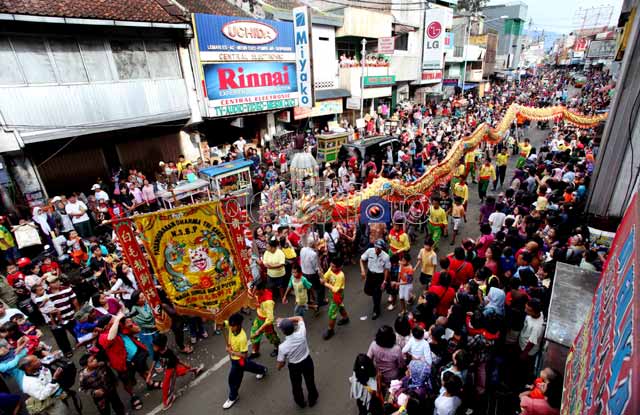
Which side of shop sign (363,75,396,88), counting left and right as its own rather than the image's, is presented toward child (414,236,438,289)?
front

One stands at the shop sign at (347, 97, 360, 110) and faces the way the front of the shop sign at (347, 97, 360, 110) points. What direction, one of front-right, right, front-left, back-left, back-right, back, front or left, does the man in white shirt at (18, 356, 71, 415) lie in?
front

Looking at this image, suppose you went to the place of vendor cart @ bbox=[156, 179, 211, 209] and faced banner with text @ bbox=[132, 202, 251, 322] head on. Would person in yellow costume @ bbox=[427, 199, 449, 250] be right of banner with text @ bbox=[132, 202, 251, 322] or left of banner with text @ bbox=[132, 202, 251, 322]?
left

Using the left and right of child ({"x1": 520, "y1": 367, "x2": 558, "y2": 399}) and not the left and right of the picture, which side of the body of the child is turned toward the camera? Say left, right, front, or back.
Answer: left

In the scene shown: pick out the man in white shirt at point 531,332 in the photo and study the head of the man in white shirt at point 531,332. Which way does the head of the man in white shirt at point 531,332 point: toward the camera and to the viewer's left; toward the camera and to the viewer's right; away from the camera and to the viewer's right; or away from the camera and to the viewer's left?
away from the camera and to the viewer's left

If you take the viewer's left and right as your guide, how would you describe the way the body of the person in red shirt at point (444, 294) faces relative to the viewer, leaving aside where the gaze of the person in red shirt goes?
facing away from the viewer and to the left of the viewer

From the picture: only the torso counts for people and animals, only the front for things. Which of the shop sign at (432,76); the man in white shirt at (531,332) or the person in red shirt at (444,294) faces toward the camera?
the shop sign

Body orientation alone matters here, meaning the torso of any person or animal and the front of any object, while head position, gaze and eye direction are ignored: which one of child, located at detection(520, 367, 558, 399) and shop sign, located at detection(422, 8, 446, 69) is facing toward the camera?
the shop sign

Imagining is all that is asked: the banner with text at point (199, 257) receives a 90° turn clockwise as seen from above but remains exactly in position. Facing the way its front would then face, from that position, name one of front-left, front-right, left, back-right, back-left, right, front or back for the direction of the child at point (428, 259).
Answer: back

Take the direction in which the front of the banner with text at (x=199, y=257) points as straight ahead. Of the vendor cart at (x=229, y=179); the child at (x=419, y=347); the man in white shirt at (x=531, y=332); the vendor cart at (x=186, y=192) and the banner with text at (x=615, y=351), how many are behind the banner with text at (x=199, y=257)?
2

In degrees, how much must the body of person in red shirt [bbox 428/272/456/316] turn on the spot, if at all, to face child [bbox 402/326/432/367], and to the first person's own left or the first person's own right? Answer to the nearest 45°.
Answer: approximately 135° to the first person's own left

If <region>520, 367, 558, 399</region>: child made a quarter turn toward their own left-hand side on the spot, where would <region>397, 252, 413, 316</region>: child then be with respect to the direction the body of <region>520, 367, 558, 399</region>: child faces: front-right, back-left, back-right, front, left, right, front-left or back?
back-right

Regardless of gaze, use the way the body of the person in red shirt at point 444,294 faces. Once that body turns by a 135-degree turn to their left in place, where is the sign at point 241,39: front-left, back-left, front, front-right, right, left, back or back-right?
back-right

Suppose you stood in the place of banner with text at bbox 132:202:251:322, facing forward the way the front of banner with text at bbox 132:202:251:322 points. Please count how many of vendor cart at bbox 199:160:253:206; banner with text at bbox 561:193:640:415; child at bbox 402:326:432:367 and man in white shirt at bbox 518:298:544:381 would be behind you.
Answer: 1

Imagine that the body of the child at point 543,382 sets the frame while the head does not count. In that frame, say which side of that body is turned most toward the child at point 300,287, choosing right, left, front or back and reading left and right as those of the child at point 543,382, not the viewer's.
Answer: front

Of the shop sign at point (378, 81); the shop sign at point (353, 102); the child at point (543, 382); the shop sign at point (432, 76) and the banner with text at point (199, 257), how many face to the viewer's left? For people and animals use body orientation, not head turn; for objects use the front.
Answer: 1

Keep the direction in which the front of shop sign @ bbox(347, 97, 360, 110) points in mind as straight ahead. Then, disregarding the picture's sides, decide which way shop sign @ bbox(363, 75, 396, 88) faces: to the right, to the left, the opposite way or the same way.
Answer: the same way

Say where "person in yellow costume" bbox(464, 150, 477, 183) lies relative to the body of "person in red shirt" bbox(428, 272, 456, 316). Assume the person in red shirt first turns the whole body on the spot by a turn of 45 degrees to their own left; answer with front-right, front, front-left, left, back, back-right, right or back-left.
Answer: right

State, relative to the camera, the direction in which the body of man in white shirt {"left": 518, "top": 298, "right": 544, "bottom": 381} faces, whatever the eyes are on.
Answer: to the viewer's left

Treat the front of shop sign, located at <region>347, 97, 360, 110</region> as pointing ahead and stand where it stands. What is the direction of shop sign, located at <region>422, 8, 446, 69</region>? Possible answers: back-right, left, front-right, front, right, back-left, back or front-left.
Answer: back-left

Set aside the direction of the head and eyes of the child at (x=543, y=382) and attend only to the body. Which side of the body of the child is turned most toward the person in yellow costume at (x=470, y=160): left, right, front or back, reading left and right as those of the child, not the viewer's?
right

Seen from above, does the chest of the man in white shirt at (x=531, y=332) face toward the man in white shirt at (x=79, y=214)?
yes
